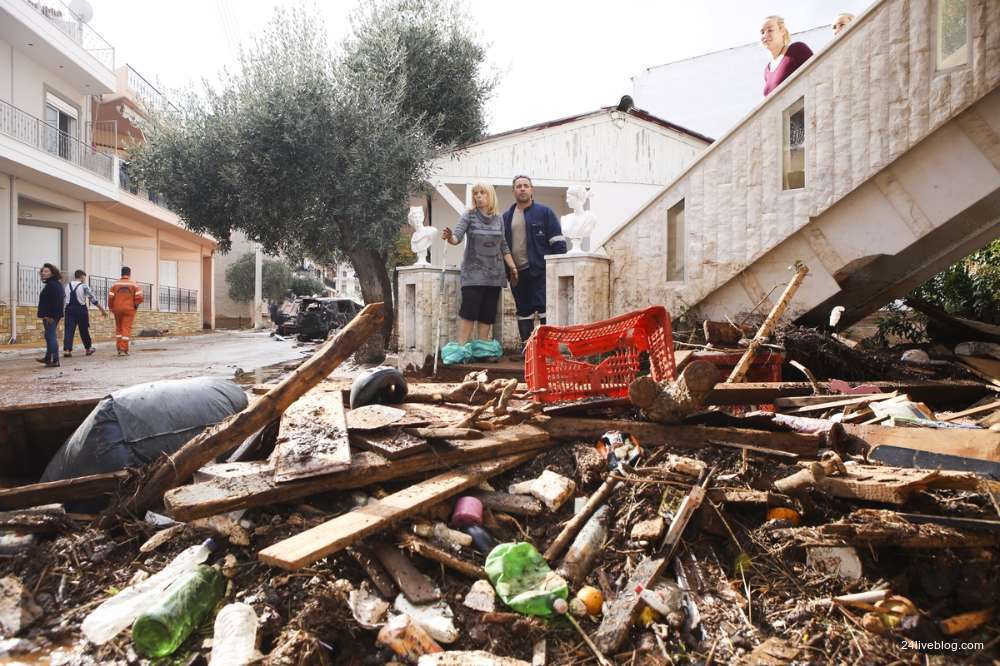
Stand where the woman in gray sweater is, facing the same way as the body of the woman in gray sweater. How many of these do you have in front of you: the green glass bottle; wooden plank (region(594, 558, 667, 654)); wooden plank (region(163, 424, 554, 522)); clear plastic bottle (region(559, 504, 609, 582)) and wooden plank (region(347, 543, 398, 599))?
5

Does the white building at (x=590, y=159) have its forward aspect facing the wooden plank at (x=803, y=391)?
yes

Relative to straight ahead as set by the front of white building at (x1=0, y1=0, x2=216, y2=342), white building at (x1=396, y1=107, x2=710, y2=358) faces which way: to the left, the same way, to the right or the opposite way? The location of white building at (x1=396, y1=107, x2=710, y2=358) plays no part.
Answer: to the right

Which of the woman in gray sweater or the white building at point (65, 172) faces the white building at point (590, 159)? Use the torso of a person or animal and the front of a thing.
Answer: the white building at point (65, 172)

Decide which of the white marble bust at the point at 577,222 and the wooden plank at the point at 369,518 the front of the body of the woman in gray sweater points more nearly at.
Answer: the wooden plank

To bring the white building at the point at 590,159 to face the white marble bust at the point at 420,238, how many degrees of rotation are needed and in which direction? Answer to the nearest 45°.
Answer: approximately 45° to its right

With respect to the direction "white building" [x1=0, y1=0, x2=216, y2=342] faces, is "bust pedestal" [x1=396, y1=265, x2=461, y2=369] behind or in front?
in front

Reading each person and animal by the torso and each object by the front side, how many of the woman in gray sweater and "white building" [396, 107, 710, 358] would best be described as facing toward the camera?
2

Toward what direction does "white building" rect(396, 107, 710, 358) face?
toward the camera

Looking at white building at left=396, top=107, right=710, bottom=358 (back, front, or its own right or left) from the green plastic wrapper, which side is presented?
front

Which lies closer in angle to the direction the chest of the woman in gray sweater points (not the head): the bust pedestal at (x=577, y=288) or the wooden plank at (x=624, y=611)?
the wooden plank

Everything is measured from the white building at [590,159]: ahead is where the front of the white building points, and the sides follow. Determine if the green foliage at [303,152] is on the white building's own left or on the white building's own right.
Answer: on the white building's own right

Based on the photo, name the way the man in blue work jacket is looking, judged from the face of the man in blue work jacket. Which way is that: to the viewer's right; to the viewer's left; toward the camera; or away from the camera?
toward the camera

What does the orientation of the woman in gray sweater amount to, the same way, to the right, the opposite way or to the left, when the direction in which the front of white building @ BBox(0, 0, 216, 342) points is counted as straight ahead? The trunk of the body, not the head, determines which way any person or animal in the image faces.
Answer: to the right

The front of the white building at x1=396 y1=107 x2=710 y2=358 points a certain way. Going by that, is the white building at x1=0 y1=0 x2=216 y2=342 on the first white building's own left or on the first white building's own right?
on the first white building's own right

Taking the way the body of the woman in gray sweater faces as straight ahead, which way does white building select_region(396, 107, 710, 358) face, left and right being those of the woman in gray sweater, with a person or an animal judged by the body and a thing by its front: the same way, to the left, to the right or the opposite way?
the same way

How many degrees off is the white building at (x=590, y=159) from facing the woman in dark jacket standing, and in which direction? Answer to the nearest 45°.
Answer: approximately 90° to its right

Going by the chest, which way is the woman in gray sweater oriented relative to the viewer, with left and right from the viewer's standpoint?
facing the viewer
